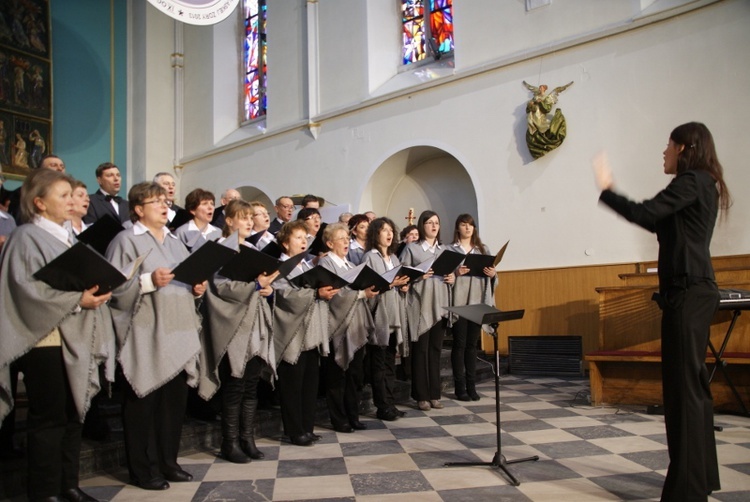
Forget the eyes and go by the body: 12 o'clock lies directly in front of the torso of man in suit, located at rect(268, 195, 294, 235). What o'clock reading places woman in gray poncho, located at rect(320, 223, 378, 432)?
The woman in gray poncho is roughly at 1 o'clock from the man in suit.

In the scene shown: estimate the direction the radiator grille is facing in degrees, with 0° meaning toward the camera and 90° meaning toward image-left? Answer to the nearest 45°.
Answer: approximately 0°

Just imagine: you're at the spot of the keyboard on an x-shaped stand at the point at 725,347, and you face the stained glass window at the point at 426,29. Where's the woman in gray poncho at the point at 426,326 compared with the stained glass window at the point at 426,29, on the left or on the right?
left

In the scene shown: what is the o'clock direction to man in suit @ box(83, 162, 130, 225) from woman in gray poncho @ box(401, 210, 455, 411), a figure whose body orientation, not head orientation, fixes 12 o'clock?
The man in suit is roughly at 4 o'clock from the woman in gray poncho.

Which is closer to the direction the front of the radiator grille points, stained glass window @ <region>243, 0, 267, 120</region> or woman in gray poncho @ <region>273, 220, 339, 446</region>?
the woman in gray poncho

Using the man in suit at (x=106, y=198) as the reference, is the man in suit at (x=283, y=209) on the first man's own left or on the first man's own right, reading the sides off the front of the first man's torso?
on the first man's own left

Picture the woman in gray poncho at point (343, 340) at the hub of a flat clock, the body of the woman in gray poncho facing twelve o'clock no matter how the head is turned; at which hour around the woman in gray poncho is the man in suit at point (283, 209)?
The man in suit is roughly at 7 o'clock from the woman in gray poncho.

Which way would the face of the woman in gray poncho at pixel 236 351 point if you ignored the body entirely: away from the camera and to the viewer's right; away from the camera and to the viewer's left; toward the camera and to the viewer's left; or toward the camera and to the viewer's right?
toward the camera and to the viewer's right

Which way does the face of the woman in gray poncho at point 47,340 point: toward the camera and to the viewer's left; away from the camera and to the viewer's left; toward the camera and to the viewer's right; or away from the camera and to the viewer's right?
toward the camera and to the viewer's right

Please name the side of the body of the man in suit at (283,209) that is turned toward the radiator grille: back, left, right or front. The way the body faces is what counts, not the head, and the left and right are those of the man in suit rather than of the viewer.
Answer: left
